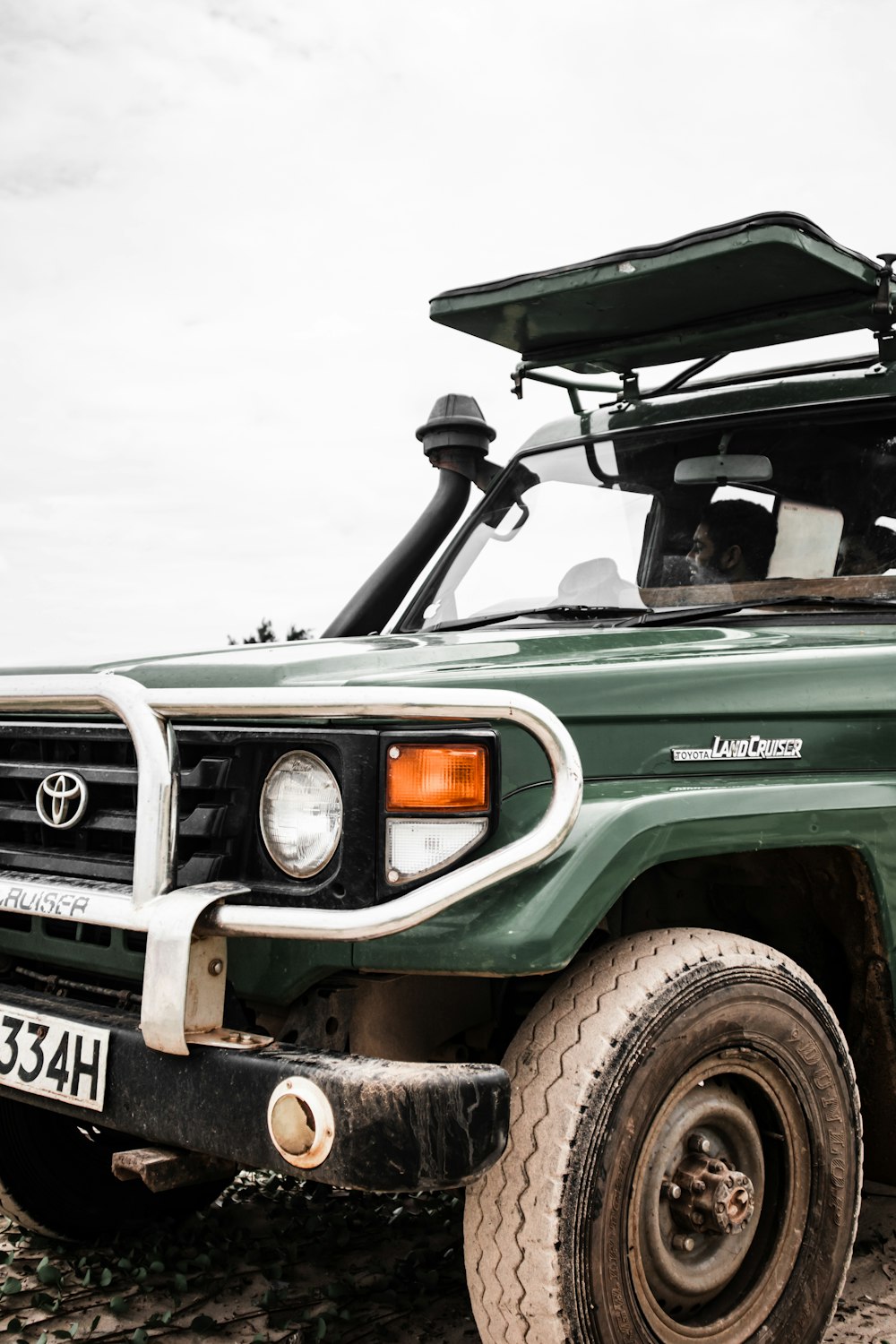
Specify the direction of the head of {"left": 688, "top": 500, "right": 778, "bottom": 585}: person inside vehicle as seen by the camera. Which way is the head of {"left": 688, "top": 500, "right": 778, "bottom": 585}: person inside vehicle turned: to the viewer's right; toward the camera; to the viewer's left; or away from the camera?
to the viewer's left

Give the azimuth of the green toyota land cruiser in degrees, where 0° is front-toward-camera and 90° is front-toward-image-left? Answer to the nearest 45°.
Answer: approximately 45°

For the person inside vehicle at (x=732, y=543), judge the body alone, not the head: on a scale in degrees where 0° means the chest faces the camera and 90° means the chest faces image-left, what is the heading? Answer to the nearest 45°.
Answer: approximately 90°
